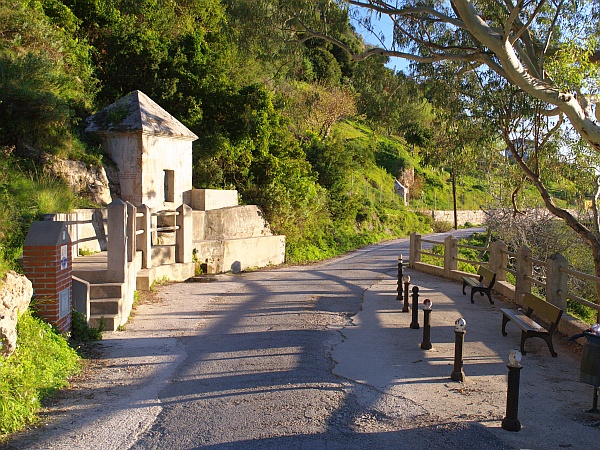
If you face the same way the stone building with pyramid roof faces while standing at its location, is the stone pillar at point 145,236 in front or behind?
in front

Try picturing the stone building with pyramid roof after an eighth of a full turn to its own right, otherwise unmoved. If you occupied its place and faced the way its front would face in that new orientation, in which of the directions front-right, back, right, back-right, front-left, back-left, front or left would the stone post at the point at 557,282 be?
front-left

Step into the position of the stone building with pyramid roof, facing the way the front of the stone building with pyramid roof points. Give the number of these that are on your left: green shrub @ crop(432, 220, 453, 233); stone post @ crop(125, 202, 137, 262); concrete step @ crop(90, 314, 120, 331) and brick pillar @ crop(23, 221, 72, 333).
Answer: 1

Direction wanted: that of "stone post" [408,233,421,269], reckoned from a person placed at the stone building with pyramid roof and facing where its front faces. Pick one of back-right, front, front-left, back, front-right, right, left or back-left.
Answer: front-left

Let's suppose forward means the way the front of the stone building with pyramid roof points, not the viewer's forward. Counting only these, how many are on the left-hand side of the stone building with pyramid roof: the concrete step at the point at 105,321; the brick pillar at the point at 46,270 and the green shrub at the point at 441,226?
1

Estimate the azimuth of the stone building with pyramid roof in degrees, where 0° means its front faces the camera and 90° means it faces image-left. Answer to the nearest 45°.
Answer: approximately 315°

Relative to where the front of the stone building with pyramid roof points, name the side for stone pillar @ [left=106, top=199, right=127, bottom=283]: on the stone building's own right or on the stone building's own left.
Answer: on the stone building's own right

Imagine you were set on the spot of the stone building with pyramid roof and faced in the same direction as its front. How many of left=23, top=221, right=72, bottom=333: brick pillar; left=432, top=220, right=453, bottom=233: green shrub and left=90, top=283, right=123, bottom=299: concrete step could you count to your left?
1

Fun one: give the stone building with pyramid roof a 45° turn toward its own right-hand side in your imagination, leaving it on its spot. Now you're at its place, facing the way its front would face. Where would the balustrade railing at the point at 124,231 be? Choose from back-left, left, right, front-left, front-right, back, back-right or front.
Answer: front

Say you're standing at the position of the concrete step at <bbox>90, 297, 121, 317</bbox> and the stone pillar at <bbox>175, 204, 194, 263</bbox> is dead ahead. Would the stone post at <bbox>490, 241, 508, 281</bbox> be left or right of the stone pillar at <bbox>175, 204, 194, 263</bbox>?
right

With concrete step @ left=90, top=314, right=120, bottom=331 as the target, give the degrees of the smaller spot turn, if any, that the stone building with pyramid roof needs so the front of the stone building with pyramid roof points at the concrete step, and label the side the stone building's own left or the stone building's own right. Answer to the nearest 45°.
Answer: approximately 45° to the stone building's own right

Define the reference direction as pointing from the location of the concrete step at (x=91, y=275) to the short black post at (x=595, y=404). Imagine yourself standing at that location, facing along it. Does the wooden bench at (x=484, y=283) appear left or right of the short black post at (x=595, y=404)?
left

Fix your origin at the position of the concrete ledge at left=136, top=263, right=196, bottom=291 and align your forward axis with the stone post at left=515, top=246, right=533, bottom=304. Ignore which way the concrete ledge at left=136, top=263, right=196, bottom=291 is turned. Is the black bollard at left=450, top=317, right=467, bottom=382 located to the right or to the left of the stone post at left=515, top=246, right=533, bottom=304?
right

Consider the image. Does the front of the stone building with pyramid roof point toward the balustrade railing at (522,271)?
yes

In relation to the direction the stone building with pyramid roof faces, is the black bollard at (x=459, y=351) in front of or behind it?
in front

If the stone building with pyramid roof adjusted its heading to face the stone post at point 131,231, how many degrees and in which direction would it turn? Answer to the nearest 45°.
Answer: approximately 45° to its right

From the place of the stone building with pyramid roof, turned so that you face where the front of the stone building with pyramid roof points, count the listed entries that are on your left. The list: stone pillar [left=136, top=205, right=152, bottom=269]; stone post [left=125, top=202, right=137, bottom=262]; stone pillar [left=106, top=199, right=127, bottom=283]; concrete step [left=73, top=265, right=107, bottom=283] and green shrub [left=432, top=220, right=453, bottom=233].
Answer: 1

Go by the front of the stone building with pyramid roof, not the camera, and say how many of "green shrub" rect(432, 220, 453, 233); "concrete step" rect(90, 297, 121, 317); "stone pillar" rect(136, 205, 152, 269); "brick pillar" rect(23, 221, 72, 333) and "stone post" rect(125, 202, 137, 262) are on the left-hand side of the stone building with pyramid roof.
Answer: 1

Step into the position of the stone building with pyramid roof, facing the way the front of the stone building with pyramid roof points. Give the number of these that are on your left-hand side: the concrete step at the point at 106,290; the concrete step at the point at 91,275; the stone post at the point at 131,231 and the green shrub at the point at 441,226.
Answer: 1
